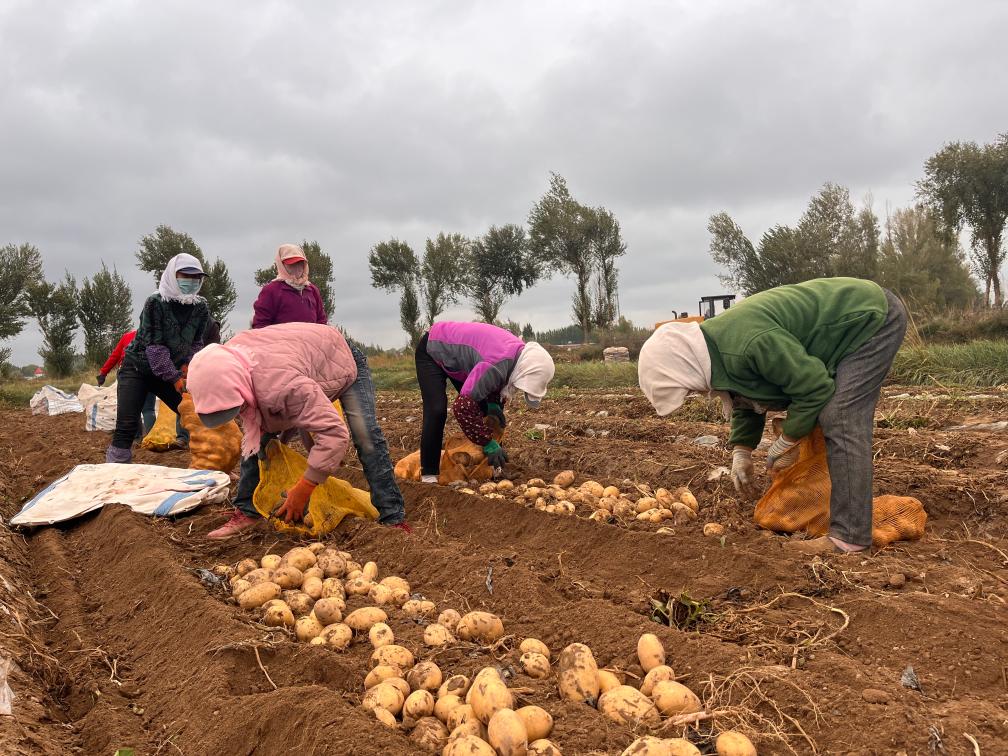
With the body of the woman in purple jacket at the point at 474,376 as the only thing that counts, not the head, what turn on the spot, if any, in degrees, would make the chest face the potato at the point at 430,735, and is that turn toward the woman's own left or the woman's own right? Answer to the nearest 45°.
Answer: approximately 90° to the woman's own right

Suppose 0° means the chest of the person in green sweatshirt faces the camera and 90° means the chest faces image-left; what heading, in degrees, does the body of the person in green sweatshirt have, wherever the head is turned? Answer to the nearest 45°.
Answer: approximately 90°

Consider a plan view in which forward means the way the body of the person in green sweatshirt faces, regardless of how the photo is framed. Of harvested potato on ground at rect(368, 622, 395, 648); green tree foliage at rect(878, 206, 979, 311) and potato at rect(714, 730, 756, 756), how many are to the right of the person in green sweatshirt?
1

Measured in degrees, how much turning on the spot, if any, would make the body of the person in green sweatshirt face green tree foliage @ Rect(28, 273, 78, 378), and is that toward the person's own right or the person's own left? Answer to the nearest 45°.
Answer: approximately 45° to the person's own right

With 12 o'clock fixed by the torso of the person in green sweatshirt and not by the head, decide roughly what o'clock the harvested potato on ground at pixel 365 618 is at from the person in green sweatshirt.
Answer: The harvested potato on ground is roughly at 11 o'clock from the person in green sweatshirt.

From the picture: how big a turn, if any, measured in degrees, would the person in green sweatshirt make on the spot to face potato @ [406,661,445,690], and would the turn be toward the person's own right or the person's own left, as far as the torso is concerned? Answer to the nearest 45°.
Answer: approximately 45° to the person's own left

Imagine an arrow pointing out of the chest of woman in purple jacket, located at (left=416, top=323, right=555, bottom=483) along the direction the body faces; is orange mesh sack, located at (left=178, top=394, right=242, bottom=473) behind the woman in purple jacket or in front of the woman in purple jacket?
behind

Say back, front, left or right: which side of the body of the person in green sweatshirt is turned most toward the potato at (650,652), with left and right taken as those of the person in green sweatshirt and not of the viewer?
left

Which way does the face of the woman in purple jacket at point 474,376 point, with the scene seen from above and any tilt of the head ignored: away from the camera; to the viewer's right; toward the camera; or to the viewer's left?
to the viewer's right

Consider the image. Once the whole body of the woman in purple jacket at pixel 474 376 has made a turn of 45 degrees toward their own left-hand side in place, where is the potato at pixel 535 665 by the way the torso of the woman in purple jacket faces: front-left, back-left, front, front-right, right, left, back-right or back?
back-right

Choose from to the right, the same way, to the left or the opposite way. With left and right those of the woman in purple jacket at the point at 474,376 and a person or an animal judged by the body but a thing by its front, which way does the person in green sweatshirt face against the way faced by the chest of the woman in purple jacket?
the opposite way

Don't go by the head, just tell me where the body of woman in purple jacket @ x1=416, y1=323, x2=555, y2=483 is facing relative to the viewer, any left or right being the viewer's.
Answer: facing to the right of the viewer

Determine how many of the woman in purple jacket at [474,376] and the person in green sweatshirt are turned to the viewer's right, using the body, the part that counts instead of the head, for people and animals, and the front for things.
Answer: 1

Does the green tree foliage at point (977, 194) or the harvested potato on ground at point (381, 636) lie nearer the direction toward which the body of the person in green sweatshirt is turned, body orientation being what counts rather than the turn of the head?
the harvested potato on ground
